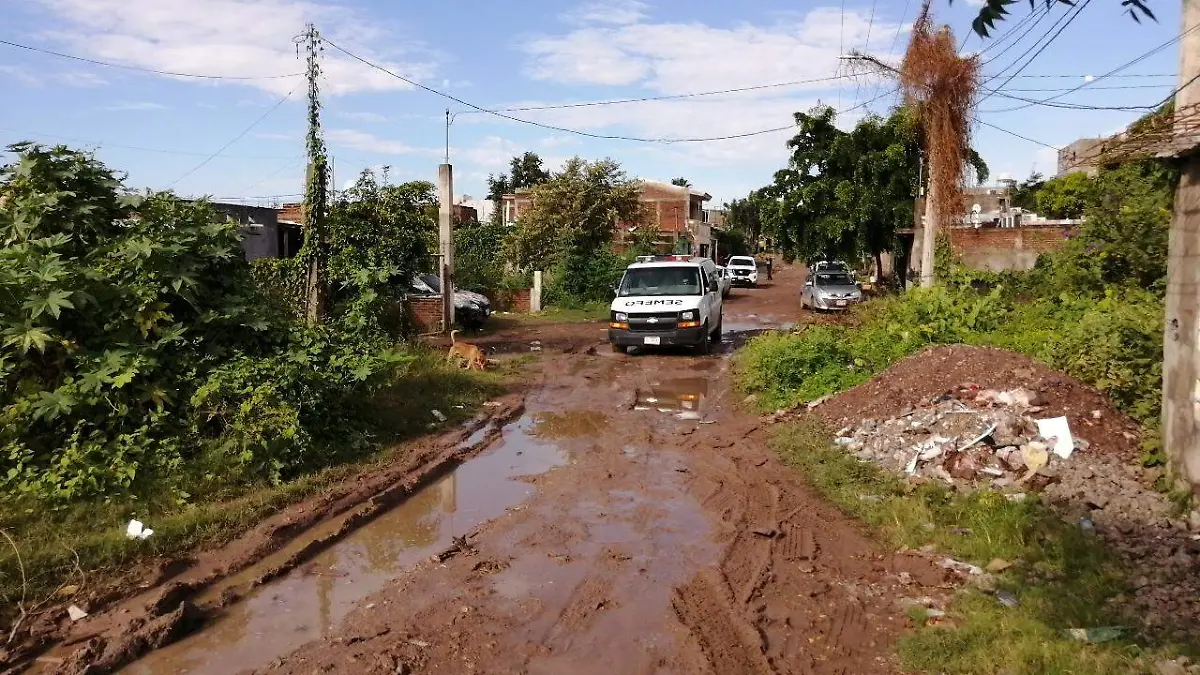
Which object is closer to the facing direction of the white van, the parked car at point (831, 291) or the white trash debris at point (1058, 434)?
the white trash debris

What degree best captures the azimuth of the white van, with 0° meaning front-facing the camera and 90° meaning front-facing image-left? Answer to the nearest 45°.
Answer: approximately 0°

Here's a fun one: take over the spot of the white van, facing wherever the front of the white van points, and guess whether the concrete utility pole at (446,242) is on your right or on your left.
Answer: on your right

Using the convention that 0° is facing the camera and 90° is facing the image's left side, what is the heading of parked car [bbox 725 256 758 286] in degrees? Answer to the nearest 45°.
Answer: approximately 0°

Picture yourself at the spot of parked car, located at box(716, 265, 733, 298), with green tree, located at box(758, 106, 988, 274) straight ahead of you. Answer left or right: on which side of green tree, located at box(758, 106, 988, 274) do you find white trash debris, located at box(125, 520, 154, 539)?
right

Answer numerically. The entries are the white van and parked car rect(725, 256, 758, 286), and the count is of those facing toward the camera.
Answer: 2

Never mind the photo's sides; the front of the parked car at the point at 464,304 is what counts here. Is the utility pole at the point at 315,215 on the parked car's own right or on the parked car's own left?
on the parked car's own right

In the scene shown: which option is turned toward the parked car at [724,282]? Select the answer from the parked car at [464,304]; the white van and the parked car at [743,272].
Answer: the parked car at [743,272]

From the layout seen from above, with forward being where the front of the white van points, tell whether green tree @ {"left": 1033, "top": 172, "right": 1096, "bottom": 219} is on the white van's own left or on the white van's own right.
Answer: on the white van's own left
